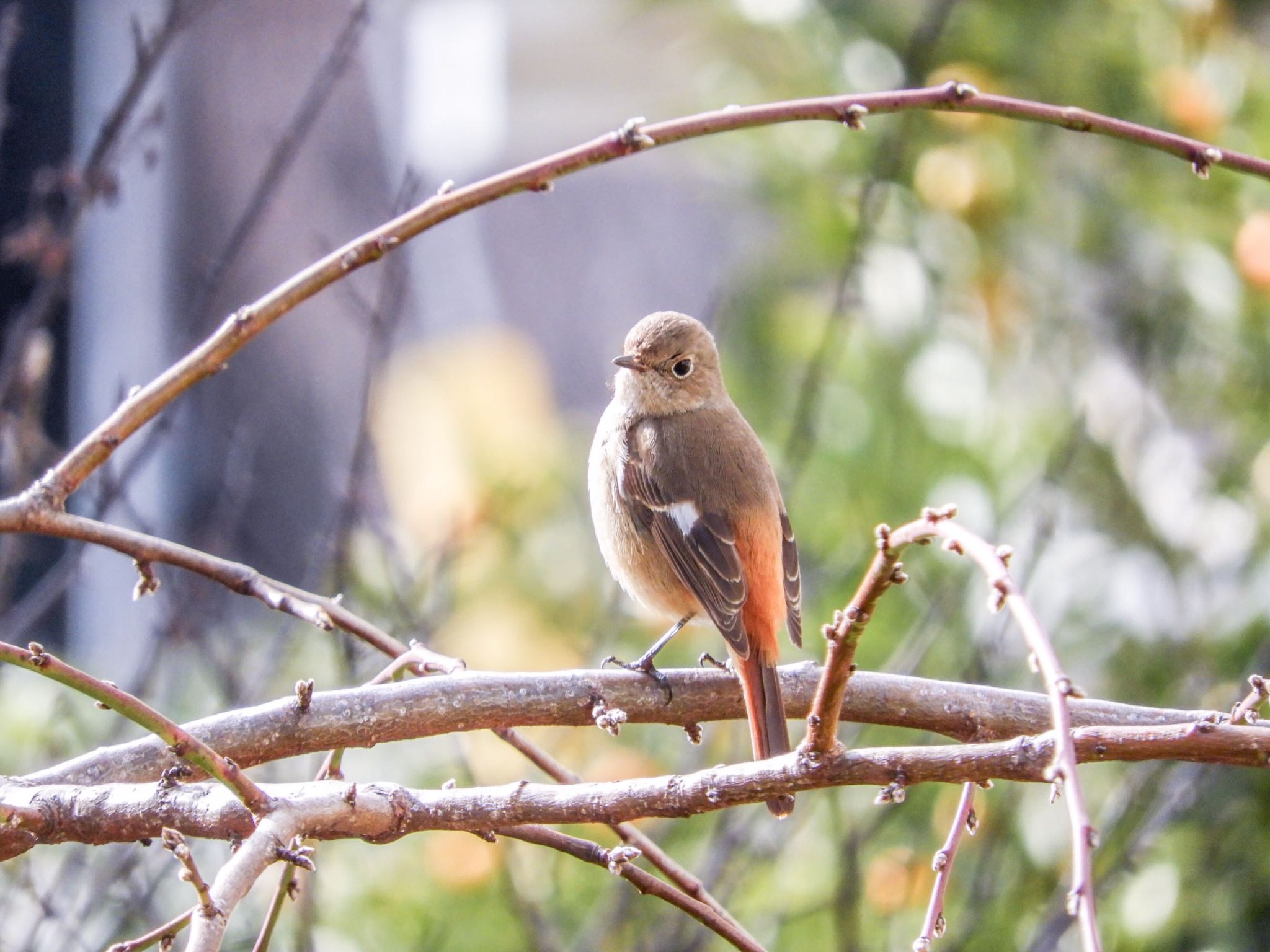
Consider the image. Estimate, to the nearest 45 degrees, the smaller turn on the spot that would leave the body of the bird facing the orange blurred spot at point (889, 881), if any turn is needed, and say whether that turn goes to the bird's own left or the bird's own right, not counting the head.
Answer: approximately 90° to the bird's own right

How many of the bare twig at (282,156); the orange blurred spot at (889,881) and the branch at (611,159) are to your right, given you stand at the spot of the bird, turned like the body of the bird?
1

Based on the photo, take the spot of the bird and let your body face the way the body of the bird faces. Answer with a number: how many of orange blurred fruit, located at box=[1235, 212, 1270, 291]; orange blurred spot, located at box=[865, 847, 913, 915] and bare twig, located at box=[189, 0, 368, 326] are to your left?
0

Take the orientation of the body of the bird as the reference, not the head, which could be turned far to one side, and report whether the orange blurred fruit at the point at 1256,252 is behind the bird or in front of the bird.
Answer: behind

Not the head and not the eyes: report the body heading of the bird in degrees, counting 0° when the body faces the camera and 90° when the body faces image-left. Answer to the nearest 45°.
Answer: approximately 135°

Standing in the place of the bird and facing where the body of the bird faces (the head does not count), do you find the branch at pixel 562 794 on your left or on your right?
on your left

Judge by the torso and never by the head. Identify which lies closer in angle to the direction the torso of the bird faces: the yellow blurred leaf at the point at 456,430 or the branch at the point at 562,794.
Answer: the yellow blurred leaf
